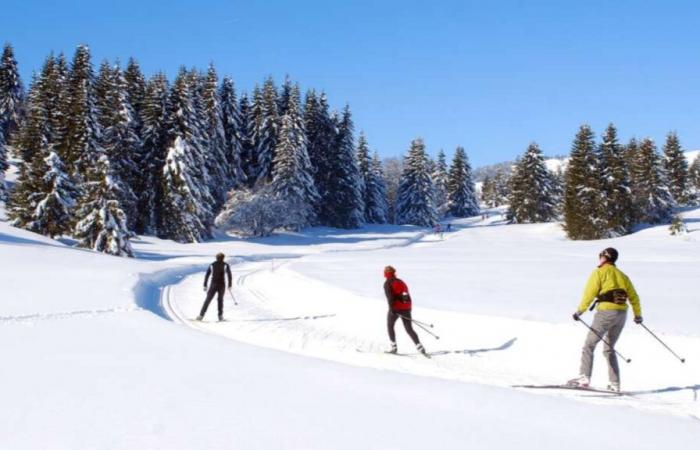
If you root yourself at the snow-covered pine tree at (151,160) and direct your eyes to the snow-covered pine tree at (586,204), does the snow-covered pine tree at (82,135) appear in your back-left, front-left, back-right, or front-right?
back-right

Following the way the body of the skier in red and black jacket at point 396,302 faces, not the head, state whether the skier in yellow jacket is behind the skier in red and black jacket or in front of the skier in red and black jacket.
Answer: behind

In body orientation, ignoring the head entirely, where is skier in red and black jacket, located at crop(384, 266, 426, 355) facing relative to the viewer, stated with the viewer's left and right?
facing away from the viewer and to the left of the viewer

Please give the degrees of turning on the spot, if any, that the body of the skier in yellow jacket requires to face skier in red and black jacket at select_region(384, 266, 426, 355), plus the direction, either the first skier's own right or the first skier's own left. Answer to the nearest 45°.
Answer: approximately 45° to the first skier's own left

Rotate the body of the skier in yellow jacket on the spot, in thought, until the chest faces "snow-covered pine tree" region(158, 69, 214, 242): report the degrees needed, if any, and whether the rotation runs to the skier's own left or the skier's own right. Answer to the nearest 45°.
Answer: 0° — they already face it

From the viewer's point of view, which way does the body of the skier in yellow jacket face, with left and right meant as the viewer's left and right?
facing away from the viewer and to the left of the viewer

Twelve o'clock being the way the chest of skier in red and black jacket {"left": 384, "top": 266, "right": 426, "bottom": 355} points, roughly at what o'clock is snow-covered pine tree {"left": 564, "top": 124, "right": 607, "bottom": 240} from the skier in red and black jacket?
The snow-covered pine tree is roughly at 2 o'clock from the skier in red and black jacket.

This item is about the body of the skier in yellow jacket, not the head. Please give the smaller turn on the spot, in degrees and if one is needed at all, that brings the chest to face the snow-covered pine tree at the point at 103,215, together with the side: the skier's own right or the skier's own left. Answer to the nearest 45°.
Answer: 0° — they already face it
